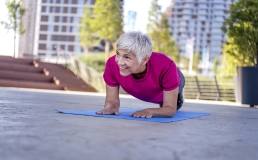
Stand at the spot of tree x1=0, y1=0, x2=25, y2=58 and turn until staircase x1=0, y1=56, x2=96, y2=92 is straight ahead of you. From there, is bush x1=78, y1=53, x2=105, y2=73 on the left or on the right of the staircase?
left

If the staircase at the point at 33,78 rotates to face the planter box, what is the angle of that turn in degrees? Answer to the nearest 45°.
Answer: approximately 45° to its left

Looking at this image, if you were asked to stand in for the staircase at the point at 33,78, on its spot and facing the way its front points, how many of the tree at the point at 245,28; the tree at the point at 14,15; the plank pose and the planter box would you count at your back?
1

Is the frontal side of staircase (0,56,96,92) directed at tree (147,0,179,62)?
no

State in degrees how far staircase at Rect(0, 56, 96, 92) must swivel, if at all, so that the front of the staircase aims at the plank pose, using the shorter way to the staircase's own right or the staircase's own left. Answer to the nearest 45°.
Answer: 0° — it already faces them

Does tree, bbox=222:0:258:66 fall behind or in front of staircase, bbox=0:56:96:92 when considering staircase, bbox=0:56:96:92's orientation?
in front

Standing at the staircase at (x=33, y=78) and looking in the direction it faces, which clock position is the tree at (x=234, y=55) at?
The tree is roughly at 11 o'clock from the staircase.
